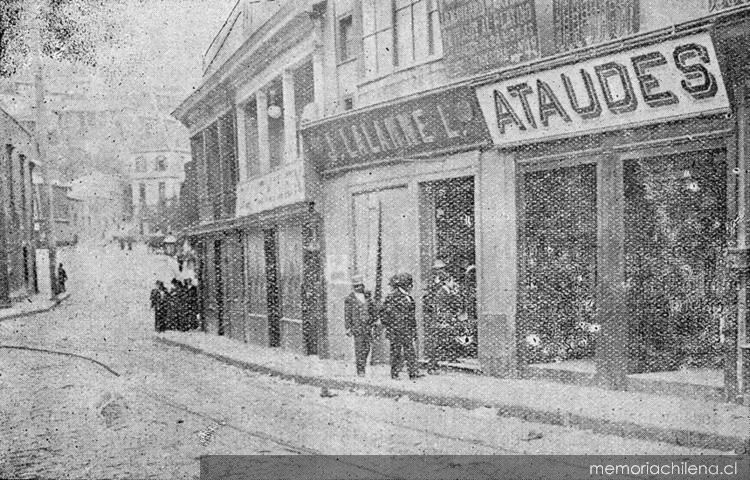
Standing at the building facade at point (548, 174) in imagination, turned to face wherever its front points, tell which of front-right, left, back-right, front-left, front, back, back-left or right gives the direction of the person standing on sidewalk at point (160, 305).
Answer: right

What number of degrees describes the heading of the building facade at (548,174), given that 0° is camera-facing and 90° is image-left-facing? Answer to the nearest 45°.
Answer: approximately 45°

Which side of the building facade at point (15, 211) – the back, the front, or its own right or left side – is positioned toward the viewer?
right

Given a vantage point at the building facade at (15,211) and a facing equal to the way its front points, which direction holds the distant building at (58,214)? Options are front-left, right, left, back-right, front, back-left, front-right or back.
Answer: left

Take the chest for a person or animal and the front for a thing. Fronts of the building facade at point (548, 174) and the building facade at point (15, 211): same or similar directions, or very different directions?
very different directions

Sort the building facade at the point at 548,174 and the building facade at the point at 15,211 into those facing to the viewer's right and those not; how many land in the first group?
1

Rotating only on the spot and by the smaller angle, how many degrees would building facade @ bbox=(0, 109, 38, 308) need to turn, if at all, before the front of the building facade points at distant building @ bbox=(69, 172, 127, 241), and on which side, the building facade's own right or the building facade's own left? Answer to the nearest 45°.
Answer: approximately 90° to the building facade's own left

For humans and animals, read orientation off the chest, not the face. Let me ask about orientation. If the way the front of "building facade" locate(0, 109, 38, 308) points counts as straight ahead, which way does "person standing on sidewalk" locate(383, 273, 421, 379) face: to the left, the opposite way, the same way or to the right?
to the right
